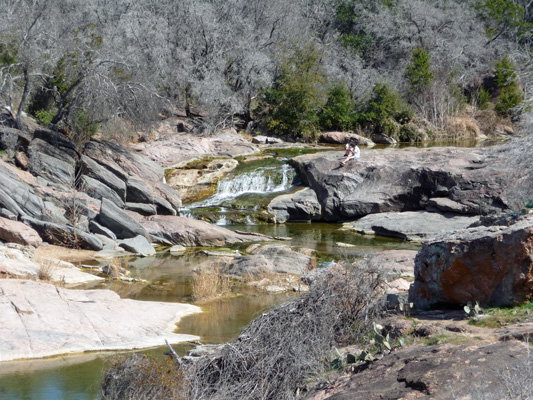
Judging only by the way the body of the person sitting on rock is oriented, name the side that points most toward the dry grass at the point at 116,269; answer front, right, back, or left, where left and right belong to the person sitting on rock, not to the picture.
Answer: front

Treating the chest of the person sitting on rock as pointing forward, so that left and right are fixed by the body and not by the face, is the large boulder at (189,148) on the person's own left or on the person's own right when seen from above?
on the person's own right

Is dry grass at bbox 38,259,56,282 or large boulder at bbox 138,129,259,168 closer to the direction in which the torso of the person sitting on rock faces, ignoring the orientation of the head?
the dry grass

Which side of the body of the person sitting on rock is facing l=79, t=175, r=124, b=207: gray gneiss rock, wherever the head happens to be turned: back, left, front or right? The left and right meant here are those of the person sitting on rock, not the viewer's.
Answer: front

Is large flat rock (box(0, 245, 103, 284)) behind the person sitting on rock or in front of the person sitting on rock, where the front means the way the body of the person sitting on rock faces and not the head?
in front

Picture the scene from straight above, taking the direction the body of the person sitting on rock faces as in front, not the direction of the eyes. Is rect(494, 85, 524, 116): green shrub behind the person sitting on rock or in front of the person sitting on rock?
behind

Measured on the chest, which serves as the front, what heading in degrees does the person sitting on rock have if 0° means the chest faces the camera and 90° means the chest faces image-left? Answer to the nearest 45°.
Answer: approximately 45°

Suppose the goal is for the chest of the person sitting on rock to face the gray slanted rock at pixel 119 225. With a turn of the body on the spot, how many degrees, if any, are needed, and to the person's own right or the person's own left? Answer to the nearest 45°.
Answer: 0° — they already face it

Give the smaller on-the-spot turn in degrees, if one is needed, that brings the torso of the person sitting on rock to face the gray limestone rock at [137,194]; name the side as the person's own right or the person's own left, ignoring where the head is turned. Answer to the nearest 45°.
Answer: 0° — they already face it

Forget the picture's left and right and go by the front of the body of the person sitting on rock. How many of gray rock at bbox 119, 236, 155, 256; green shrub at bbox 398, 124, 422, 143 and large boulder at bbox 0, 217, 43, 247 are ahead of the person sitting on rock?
2

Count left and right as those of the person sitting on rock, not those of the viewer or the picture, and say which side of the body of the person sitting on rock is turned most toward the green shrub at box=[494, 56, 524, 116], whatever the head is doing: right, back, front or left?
back

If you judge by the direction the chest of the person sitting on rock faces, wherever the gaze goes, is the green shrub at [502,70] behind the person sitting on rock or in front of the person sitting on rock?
behind

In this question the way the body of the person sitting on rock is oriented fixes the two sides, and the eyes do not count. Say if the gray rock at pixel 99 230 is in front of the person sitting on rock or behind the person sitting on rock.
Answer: in front

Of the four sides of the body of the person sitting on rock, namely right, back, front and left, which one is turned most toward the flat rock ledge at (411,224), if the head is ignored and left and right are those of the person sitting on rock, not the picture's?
left
